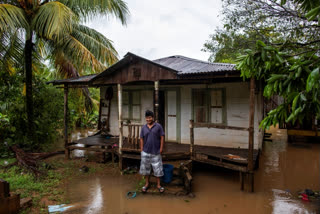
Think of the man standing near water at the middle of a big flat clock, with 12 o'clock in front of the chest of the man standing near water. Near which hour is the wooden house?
The wooden house is roughly at 7 o'clock from the man standing near water.

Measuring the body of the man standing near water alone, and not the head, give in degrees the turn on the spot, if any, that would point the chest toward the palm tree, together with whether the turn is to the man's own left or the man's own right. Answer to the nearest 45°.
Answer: approximately 135° to the man's own right

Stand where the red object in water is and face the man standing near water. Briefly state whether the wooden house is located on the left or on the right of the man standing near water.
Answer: right

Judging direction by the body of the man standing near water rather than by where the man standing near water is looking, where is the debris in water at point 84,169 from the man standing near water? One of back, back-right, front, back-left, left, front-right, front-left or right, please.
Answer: back-right

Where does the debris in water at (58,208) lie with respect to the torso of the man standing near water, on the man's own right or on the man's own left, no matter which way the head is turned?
on the man's own right

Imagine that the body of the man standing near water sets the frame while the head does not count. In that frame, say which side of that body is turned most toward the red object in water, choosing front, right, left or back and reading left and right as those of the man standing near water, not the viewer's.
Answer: left

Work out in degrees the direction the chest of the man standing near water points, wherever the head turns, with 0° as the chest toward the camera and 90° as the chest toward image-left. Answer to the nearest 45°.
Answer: approximately 0°
